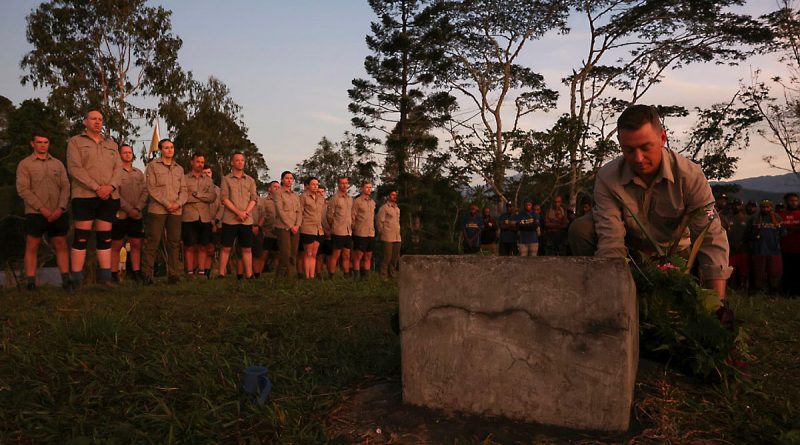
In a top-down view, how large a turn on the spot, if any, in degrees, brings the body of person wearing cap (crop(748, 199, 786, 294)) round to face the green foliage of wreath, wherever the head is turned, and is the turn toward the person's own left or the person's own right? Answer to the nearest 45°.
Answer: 0° — they already face it

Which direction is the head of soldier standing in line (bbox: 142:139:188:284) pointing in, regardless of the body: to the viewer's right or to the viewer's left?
to the viewer's right

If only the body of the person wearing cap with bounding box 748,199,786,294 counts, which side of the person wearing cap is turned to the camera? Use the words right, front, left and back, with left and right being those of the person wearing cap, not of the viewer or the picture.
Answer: front

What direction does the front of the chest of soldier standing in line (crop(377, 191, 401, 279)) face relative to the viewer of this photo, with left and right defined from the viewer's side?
facing the viewer and to the right of the viewer

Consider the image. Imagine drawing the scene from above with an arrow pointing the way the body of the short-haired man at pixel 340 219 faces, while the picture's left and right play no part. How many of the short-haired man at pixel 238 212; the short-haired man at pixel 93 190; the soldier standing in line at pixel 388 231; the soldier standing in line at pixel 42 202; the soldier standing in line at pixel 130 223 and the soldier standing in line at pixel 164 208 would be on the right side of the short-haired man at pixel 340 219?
5

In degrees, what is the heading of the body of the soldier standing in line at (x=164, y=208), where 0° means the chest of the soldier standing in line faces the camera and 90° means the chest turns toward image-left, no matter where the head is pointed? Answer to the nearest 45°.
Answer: approximately 315°

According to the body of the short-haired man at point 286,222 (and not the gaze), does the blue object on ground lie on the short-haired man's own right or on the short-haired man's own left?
on the short-haired man's own right

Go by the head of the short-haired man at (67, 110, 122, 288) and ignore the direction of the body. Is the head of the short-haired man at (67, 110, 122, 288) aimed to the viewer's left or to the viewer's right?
to the viewer's right

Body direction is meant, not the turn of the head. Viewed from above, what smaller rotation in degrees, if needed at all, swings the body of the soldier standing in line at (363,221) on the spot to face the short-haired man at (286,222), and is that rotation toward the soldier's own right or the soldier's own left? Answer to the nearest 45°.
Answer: approximately 90° to the soldier's own right

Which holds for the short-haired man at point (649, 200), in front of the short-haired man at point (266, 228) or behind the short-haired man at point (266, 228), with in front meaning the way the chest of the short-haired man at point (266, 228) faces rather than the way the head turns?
in front

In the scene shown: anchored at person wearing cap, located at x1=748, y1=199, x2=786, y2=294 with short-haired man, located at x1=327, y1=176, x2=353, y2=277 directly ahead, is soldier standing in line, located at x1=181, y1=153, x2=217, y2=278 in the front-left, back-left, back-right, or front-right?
front-left

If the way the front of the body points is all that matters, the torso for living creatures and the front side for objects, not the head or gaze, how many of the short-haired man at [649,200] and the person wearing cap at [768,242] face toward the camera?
2

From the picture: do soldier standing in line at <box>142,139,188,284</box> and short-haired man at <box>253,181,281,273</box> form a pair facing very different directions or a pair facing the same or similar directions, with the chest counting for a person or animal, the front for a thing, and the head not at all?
same or similar directions
